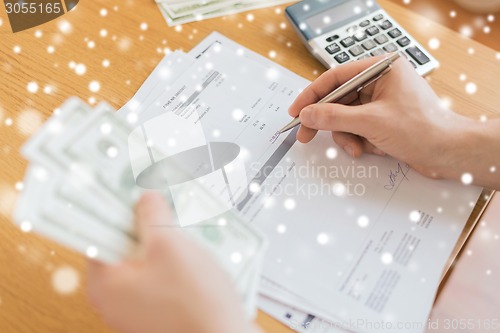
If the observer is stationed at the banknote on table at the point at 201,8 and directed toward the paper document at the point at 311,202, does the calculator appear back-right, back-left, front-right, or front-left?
front-left

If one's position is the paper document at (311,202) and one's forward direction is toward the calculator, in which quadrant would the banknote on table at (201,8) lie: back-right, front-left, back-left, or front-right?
front-left

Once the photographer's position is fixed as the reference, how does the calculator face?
facing the viewer and to the right of the viewer
